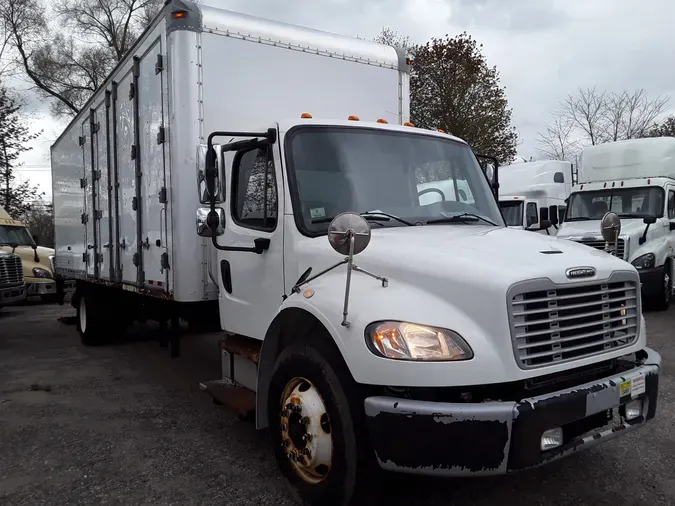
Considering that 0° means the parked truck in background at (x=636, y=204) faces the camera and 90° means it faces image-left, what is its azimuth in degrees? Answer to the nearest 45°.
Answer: approximately 45°

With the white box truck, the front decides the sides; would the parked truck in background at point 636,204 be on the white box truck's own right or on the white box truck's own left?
on the white box truck's own left

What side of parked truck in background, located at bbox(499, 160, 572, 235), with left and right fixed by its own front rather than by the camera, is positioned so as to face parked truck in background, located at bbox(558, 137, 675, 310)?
left

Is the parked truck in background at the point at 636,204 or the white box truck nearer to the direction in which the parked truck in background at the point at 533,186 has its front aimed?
the white box truck

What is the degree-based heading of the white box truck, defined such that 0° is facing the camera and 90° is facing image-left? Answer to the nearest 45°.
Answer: approximately 315°

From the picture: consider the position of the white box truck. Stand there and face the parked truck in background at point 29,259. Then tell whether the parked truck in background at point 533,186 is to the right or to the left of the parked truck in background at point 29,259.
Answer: right

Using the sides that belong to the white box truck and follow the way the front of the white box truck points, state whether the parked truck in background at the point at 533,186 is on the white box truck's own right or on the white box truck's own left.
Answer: on the white box truck's own left

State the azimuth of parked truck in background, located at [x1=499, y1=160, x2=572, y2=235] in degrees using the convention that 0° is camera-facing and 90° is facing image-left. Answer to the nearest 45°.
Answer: approximately 45°

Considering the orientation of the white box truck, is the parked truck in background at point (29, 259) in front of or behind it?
behind
